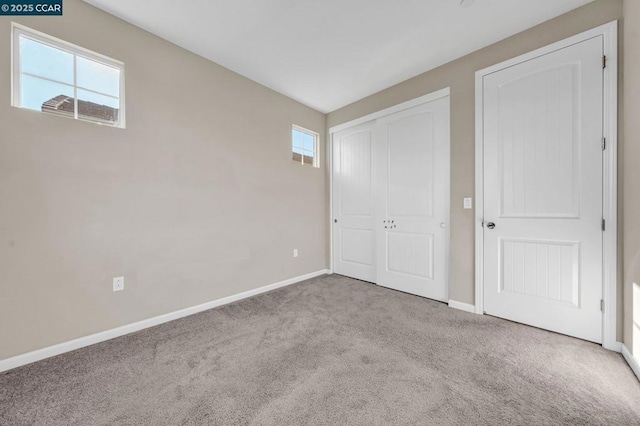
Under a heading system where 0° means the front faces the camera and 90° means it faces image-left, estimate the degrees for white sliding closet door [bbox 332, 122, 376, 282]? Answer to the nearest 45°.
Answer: approximately 45°

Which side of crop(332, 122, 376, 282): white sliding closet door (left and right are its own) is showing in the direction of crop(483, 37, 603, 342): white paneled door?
left

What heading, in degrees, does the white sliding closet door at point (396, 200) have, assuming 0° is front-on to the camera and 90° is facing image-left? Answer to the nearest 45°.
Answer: approximately 45°

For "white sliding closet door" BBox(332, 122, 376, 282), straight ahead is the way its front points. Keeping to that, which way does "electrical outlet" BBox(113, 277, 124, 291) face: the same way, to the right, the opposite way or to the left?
to the left

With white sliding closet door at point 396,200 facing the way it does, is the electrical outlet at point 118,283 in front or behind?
in front

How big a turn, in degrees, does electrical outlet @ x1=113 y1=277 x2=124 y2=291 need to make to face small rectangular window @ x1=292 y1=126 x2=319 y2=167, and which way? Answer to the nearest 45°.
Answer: approximately 90° to its left

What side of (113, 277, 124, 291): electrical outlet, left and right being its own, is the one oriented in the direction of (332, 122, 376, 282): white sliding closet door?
left

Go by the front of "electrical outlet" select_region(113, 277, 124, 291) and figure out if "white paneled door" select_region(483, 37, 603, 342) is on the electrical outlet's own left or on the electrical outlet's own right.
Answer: on the electrical outlet's own left

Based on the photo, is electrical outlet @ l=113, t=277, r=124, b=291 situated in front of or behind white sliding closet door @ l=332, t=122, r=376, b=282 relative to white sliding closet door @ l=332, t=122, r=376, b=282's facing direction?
in front
